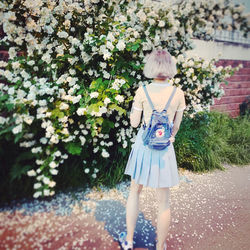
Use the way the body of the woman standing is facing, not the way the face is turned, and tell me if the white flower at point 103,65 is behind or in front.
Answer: in front

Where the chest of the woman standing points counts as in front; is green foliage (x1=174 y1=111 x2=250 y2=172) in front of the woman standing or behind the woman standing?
in front

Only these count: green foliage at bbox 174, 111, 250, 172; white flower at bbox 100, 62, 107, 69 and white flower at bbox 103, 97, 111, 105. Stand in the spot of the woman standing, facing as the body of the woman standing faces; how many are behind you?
0

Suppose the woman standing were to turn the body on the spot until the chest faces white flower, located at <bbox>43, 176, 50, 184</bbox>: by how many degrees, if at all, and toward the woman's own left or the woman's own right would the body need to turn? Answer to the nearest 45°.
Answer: approximately 90° to the woman's own left

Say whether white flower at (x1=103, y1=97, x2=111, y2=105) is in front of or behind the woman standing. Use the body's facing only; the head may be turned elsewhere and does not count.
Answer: in front

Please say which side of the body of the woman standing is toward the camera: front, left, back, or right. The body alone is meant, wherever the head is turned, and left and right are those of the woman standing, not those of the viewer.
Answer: back

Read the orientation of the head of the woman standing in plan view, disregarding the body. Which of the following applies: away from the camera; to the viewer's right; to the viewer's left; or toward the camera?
away from the camera

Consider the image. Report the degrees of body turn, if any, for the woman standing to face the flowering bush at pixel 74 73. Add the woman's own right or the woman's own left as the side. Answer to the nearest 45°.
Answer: approximately 45° to the woman's own left
